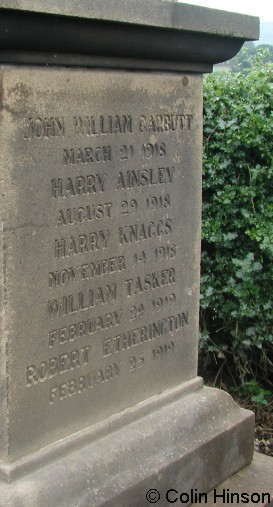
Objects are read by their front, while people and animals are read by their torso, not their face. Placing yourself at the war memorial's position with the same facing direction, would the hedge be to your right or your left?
on your left
